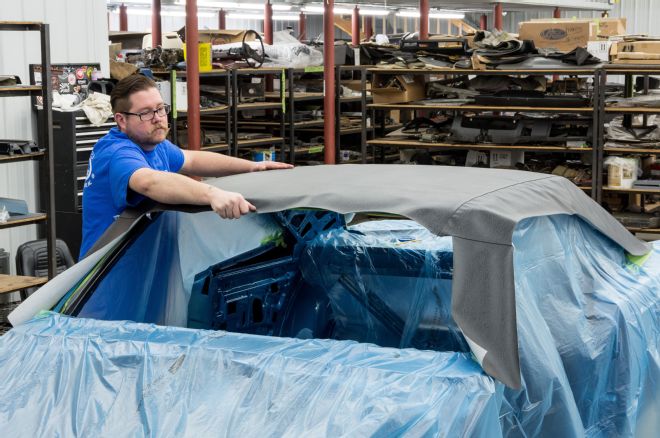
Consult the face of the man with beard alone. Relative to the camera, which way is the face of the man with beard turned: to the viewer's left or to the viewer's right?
to the viewer's right

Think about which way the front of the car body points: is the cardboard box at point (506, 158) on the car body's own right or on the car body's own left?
on the car body's own right

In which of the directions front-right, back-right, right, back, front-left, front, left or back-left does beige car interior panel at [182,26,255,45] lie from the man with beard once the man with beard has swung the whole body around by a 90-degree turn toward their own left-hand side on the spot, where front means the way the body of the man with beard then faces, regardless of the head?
front-left

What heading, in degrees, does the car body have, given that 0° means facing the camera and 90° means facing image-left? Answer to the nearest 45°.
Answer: approximately 135°

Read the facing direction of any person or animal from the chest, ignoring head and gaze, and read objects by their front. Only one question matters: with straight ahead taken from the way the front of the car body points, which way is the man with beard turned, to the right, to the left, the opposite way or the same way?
the opposite way

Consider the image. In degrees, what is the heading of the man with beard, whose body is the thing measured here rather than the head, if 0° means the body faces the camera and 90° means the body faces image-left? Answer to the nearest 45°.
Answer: approximately 315°

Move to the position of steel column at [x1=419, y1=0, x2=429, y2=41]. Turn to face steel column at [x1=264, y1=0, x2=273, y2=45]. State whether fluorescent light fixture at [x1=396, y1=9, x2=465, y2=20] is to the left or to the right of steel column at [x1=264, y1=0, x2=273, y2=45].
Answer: right

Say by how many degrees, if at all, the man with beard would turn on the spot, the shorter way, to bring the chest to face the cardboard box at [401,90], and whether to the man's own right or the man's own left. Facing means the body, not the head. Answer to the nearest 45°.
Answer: approximately 135° to the man's own left
